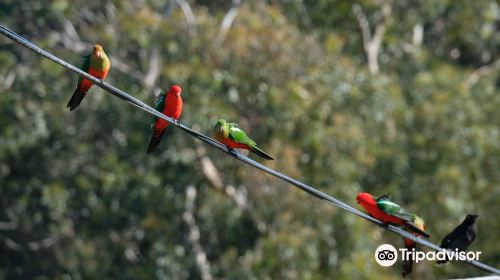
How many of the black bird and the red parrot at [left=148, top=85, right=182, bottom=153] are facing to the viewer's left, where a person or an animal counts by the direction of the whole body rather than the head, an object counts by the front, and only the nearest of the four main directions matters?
0

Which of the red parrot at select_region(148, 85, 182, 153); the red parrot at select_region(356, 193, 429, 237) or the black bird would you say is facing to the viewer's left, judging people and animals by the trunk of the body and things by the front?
the red parrot at select_region(356, 193, 429, 237)

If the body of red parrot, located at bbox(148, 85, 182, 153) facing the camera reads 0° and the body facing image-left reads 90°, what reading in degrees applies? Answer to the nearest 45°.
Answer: approximately 315°

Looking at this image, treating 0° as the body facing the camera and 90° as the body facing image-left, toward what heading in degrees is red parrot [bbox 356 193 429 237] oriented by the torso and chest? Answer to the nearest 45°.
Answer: approximately 90°

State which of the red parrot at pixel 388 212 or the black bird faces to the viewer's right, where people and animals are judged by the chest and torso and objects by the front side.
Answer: the black bird

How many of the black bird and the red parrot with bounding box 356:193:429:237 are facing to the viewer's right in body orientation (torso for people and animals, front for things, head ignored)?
1

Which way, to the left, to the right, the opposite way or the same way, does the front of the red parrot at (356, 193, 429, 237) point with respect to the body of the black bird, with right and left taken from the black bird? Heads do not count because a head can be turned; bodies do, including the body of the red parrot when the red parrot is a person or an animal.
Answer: the opposite way

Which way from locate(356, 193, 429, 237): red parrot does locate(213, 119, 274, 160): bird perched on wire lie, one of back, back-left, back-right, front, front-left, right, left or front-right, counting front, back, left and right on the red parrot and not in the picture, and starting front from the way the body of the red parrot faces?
front-left

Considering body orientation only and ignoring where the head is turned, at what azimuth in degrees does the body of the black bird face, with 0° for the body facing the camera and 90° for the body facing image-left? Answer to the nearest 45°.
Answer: approximately 270°
